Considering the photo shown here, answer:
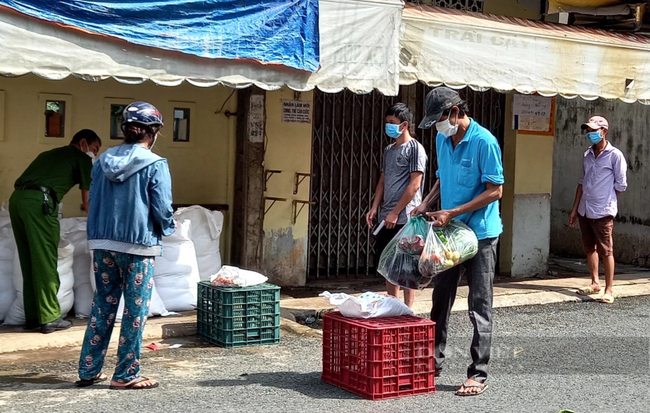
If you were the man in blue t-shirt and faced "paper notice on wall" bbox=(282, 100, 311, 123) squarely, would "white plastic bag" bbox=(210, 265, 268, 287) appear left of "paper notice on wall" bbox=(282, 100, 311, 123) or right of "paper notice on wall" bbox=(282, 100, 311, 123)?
left

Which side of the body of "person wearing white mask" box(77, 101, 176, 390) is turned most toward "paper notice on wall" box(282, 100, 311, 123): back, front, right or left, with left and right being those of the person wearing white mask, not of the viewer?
front

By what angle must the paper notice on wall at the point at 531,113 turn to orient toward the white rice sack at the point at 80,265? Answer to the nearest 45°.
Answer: approximately 45° to its right

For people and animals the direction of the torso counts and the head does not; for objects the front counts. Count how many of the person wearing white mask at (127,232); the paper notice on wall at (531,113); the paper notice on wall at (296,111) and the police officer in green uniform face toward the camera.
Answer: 2

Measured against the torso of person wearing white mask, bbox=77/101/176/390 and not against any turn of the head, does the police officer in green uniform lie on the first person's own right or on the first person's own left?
on the first person's own left

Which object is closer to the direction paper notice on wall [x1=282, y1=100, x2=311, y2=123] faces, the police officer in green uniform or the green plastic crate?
the green plastic crate

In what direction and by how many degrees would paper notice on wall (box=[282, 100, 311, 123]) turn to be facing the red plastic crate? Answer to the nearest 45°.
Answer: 0° — it already faces it

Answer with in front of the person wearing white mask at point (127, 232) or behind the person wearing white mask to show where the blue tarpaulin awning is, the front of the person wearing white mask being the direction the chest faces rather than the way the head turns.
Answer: in front

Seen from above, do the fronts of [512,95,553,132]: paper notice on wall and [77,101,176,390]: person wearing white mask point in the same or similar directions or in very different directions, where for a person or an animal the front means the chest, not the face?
very different directions

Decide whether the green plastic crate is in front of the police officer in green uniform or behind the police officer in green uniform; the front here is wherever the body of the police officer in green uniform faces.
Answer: in front

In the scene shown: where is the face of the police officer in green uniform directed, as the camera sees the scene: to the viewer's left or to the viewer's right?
to the viewer's right

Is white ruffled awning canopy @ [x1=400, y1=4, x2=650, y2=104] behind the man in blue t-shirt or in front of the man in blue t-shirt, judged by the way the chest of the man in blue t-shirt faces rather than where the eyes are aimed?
behind

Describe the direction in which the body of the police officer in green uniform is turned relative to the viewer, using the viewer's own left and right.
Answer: facing to the right of the viewer

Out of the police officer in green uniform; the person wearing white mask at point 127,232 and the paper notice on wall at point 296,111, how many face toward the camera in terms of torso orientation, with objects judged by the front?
1

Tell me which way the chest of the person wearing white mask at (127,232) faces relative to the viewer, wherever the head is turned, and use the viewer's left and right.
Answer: facing away from the viewer and to the right of the viewer

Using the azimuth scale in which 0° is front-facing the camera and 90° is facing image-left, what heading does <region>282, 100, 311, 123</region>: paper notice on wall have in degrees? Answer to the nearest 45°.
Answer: approximately 0°
